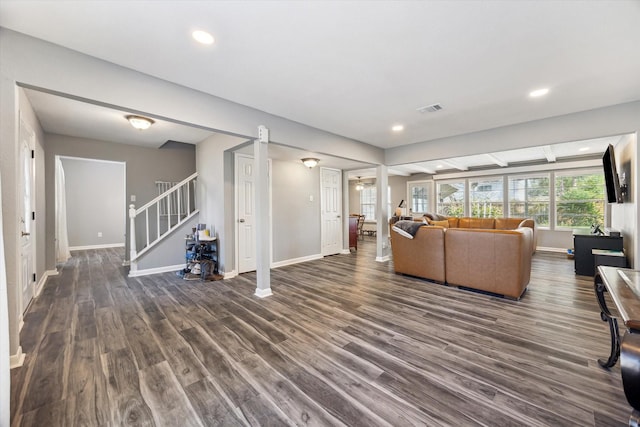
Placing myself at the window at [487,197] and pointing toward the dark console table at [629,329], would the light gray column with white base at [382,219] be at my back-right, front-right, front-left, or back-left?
front-right

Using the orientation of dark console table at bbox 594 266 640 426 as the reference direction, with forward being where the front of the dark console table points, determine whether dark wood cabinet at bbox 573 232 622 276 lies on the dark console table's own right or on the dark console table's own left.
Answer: on the dark console table's own right

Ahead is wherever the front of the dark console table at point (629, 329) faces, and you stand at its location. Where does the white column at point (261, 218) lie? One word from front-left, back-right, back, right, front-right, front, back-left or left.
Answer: front

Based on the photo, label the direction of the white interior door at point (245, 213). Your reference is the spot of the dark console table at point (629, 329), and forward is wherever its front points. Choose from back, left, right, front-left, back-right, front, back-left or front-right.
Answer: front

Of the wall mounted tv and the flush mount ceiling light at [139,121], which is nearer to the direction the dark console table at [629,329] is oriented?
the flush mount ceiling light

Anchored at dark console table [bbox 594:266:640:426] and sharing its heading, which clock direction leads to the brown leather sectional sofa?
The brown leather sectional sofa is roughly at 2 o'clock from the dark console table.

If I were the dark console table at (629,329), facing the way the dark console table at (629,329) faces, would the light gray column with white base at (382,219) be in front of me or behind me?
in front

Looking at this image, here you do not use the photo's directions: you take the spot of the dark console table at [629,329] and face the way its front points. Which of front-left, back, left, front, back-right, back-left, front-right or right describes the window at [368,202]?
front-right

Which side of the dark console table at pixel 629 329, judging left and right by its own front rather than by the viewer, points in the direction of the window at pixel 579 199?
right

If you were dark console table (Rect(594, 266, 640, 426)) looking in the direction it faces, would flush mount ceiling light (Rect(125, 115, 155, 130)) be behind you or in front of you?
in front

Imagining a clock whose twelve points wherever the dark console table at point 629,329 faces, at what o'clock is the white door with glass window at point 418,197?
The white door with glass window is roughly at 2 o'clock from the dark console table.

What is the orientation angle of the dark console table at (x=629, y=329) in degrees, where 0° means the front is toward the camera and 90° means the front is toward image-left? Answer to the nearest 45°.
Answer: approximately 90°

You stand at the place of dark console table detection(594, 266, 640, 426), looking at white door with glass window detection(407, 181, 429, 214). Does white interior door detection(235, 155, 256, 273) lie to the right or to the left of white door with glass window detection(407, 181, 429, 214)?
left

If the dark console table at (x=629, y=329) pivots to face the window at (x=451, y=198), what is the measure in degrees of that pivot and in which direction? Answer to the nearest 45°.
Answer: approximately 45° to its right
